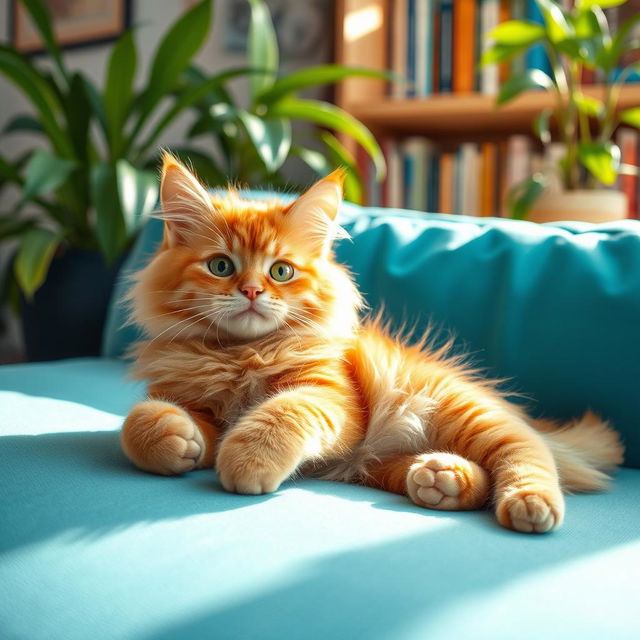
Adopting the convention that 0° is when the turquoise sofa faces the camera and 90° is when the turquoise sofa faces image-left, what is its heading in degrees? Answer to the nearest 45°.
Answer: approximately 0°

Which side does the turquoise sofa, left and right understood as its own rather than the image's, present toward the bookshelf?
back

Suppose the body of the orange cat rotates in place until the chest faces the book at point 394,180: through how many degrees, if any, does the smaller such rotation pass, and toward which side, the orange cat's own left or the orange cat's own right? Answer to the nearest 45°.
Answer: approximately 135° to the orange cat's own right

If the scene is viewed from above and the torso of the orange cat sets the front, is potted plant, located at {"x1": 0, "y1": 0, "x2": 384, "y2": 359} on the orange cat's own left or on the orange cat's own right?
on the orange cat's own right

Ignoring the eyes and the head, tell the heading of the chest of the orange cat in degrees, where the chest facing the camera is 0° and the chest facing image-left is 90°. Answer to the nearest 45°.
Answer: approximately 45°

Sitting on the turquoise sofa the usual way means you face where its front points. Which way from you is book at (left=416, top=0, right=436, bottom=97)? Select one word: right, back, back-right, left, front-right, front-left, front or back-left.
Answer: back

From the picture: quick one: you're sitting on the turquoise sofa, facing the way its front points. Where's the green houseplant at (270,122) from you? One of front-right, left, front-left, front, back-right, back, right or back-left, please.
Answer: back

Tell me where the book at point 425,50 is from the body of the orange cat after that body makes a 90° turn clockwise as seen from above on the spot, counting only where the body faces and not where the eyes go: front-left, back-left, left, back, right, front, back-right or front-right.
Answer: front-right

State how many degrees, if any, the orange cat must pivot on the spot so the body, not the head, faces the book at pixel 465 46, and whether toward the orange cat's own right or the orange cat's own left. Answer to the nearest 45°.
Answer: approximately 135° to the orange cat's own right

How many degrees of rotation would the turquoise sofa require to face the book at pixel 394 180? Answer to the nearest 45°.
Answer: approximately 180°

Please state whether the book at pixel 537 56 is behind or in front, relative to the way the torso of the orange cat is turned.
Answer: behind
